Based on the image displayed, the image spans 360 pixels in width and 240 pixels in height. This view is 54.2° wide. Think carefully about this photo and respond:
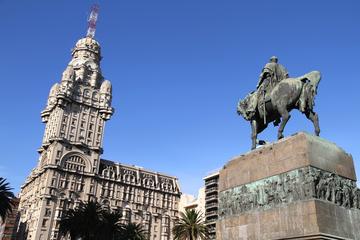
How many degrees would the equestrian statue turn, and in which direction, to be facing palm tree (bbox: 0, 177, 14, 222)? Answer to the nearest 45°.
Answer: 0° — it already faces it

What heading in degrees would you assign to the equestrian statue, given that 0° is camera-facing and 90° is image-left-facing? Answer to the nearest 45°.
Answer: approximately 135°
